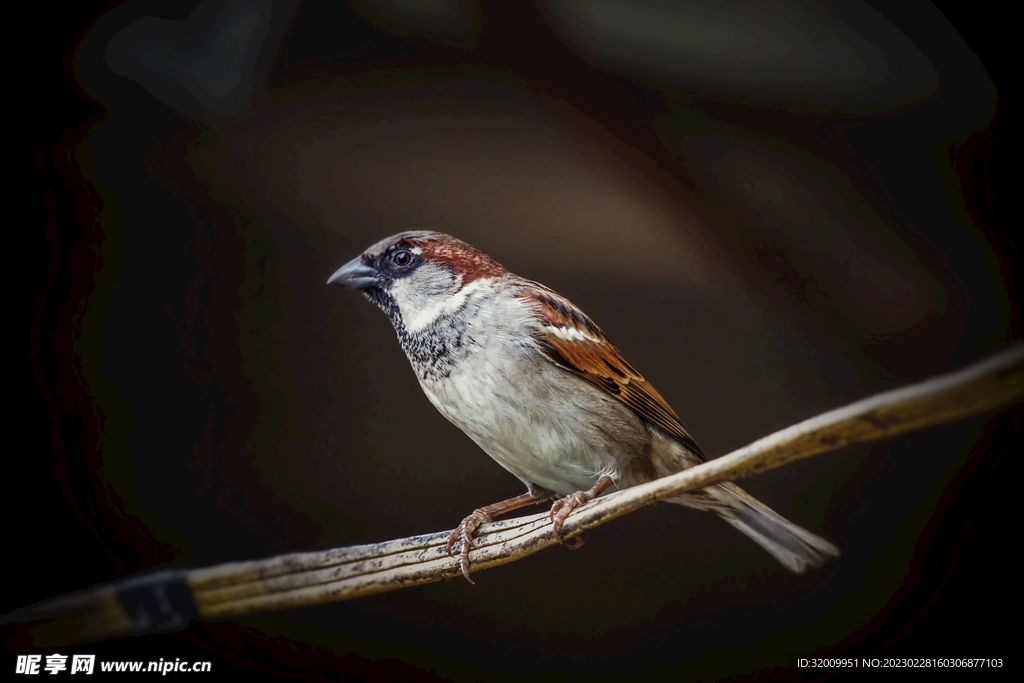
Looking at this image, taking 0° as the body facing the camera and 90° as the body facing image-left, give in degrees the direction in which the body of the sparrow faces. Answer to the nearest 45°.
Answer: approximately 90°
